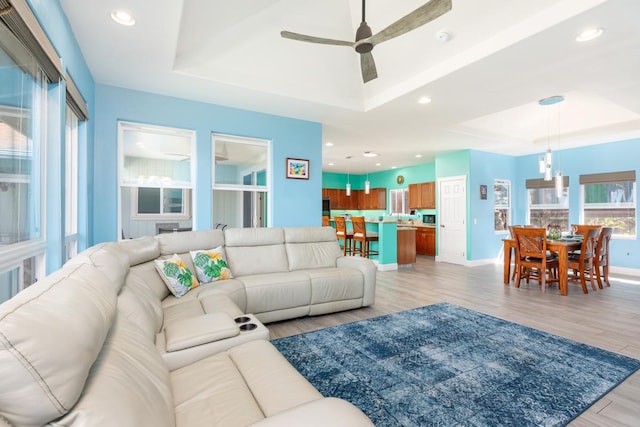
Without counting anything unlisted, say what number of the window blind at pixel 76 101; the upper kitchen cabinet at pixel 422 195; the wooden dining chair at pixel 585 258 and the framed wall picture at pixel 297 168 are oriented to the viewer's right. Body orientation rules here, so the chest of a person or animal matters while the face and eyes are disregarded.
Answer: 1

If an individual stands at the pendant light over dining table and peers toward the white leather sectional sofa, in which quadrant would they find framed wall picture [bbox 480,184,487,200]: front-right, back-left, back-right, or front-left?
back-right

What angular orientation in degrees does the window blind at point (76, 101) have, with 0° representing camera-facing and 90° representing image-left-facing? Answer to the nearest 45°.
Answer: approximately 270°

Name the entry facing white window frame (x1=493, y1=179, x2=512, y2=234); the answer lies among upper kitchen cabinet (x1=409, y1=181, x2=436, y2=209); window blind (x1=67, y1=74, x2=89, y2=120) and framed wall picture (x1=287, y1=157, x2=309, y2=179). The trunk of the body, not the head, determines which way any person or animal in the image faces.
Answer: the window blind

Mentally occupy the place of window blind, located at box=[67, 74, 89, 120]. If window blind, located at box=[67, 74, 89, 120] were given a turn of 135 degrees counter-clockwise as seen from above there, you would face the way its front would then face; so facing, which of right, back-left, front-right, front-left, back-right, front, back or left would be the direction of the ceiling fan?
back

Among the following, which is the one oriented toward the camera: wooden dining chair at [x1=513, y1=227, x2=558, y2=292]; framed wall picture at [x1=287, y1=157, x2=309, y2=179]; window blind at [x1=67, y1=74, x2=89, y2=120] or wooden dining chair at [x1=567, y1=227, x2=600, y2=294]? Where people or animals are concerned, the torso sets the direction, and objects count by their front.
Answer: the framed wall picture

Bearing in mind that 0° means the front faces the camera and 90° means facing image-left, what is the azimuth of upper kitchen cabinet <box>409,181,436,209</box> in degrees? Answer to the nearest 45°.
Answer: approximately 45°

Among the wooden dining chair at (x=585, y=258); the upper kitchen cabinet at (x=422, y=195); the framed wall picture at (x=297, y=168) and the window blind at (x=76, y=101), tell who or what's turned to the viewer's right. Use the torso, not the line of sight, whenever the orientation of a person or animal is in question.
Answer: the window blind

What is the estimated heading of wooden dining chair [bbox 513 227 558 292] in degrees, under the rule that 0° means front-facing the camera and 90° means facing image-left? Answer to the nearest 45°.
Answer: approximately 225°

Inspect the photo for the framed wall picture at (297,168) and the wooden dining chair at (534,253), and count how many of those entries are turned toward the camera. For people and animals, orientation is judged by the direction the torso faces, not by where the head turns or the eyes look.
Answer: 1

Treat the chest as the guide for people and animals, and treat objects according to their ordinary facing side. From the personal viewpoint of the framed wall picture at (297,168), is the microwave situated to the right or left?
on its left

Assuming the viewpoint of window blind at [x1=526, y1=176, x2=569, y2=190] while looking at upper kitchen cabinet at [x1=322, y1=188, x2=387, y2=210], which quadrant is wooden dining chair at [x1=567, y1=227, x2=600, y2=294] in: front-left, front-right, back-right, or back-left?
back-left

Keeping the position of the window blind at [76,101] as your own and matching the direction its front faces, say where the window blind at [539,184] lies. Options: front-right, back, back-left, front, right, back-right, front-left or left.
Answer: front

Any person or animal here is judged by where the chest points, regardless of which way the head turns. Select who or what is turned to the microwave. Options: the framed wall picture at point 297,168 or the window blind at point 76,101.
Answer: the window blind

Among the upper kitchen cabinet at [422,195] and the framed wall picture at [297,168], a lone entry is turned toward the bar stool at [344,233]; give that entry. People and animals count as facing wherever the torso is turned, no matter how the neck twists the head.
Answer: the upper kitchen cabinet

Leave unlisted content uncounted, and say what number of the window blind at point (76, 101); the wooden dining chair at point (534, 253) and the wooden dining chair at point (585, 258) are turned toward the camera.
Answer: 0
